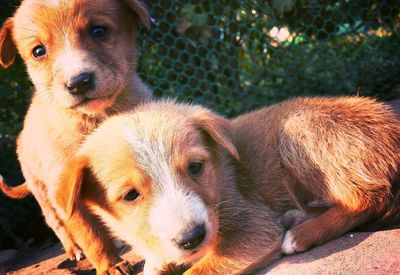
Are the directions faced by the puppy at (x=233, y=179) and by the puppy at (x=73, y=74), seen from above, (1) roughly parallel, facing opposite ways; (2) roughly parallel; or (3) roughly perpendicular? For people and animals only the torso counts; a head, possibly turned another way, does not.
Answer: roughly perpendicular

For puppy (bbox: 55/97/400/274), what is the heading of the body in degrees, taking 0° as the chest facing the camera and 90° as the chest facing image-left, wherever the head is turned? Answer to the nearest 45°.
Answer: approximately 45°

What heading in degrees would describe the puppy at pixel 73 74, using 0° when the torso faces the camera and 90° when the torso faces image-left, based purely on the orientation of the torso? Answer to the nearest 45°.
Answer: approximately 315°
